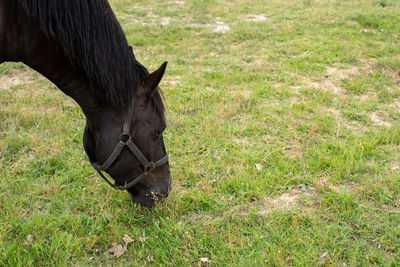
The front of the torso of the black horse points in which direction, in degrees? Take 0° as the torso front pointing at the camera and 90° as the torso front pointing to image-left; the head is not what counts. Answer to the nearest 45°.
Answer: approximately 270°

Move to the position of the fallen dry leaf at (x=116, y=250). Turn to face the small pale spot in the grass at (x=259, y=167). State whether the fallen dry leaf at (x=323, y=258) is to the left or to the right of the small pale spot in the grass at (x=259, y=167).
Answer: right

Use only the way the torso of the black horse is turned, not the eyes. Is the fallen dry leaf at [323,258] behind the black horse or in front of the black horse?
in front

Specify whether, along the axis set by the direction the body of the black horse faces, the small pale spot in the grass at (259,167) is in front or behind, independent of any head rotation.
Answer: in front
